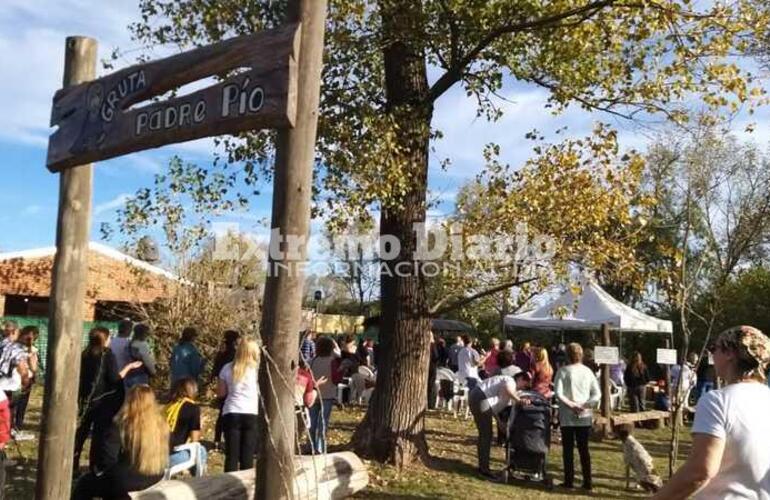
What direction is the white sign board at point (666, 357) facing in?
toward the camera

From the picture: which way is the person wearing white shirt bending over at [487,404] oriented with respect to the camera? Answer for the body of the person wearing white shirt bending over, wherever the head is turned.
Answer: to the viewer's right

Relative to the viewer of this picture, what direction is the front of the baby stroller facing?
facing away from the viewer

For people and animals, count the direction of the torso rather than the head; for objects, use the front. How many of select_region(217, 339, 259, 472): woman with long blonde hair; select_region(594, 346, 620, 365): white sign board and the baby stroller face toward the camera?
1

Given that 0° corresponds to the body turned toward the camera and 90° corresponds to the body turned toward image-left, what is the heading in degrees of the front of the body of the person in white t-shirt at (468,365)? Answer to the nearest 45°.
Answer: approximately 225°

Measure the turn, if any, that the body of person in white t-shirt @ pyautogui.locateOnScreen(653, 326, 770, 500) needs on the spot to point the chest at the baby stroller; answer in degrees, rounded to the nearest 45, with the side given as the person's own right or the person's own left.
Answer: approximately 45° to the person's own right

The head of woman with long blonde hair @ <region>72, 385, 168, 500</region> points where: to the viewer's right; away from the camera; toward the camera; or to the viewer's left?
away from the camera

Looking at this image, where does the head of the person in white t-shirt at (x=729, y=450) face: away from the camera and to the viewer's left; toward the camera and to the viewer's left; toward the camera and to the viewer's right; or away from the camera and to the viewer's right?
away from the camera and to the viewer's left

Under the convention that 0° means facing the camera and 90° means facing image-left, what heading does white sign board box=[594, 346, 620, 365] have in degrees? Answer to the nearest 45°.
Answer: approximately 0°

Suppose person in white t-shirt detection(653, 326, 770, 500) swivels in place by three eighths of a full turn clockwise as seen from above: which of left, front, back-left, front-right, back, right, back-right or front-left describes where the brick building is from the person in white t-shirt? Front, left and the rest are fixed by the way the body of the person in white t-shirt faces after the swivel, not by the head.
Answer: back-left

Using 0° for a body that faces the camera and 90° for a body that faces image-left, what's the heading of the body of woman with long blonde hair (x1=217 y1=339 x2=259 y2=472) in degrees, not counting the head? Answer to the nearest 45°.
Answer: approximately 180°

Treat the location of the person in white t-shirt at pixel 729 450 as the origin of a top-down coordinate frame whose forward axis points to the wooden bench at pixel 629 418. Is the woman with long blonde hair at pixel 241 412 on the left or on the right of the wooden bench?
left

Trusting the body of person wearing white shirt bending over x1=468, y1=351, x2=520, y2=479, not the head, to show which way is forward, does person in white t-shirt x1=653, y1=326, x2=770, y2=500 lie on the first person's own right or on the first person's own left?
on the first person's own right

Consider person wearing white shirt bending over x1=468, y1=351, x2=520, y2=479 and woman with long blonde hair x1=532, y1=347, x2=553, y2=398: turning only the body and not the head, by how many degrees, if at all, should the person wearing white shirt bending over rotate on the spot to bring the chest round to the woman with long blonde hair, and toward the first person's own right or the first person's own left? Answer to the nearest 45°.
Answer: approximately 45° to the first person's own left
